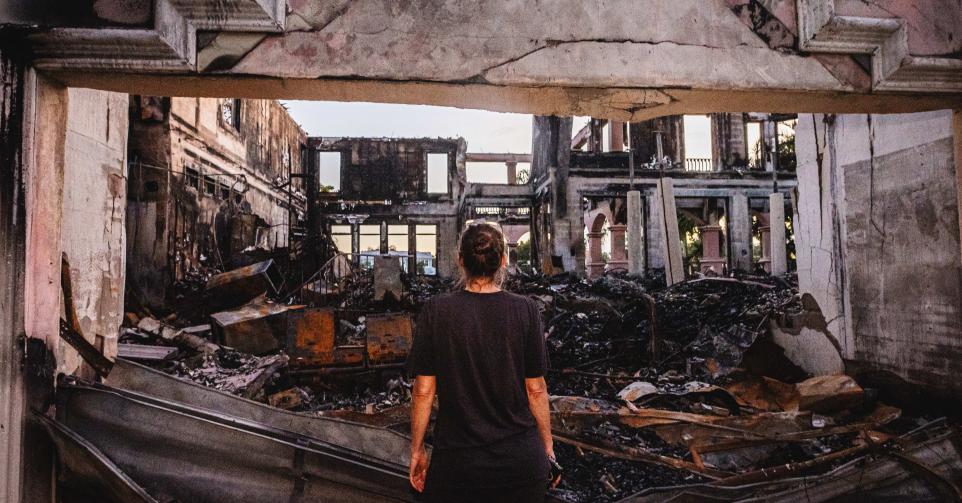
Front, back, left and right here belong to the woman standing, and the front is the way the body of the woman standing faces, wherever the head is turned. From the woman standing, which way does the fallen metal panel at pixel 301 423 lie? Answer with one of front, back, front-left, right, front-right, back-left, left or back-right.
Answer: front-left

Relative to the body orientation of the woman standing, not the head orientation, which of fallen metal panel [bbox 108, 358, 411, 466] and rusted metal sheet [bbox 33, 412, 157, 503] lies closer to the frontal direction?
the fallen metal panel

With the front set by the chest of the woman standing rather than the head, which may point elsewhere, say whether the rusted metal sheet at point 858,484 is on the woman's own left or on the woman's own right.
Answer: on the woman's own right

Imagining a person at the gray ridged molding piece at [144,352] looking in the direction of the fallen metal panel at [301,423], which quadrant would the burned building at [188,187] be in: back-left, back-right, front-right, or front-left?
back-left

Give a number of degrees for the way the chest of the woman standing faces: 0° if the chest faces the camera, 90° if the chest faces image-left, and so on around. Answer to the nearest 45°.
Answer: approximately 180°

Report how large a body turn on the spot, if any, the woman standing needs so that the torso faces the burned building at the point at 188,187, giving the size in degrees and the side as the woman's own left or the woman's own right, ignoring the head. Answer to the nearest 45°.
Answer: approximately 45° to the woman's own left

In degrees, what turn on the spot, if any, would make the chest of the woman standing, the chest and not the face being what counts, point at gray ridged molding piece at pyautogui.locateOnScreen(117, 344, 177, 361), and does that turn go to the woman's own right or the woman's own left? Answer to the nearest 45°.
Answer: approximately 45° to the woman's own left

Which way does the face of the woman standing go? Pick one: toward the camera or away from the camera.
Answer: away from the camera

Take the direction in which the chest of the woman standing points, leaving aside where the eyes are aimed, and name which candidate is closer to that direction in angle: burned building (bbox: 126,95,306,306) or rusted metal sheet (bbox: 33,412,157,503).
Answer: the burned building

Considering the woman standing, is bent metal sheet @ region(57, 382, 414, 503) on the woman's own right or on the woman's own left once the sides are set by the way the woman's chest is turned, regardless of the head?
on the woman's own left

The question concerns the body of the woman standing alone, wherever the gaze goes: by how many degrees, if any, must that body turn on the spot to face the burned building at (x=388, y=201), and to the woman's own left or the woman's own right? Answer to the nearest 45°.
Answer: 0° — they already face it
